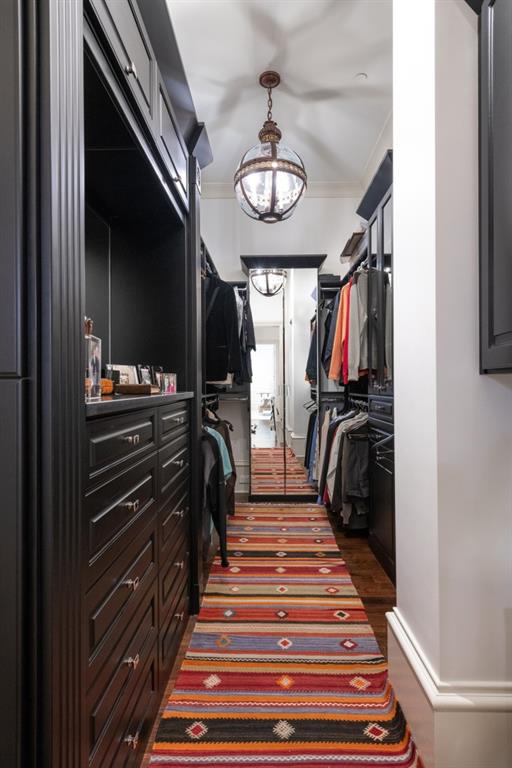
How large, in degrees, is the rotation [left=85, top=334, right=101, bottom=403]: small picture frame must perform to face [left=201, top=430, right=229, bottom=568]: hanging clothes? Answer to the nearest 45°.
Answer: approximately 90° to its left

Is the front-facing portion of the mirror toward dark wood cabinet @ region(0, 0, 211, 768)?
yes

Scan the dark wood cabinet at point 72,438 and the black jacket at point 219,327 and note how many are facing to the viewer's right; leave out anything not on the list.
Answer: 1

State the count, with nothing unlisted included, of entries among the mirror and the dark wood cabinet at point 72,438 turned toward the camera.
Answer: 1

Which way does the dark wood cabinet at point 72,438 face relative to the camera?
to the viewer's right

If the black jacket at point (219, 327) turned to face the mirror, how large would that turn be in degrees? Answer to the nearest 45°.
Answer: approximately 135° to its left

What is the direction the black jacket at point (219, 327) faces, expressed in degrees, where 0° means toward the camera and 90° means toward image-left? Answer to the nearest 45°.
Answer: approximately 0°

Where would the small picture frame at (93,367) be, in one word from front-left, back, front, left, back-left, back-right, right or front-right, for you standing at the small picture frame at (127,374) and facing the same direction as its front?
front-right
